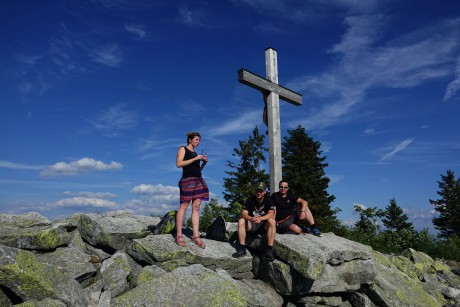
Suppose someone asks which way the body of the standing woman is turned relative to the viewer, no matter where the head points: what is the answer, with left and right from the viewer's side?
facing the viewer and to the right of the viewer

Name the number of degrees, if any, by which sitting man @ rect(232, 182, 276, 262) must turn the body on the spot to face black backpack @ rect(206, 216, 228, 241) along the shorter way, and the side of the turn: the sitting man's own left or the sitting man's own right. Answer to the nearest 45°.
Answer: approximately 135° to the sitting man's own right

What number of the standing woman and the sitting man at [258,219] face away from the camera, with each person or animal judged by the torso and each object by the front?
0

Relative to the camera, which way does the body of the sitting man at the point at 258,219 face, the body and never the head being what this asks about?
toward the camera

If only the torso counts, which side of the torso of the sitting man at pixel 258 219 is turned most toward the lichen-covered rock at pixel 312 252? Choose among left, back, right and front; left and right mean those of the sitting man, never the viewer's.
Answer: left
